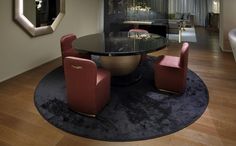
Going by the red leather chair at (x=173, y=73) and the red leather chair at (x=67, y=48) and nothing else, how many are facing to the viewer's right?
1

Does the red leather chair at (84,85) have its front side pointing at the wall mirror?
no

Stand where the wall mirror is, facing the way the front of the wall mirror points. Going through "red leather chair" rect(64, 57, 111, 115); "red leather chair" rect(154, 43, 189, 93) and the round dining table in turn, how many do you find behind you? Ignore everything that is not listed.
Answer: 0

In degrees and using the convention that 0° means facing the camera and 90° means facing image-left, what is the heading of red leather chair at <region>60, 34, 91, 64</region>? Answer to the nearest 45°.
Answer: approximately 270°

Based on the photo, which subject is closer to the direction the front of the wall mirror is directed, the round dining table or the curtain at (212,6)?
the round dining table

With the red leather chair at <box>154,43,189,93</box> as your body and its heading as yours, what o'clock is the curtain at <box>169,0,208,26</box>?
The curtain is roughly at 3 o'clock from the red leather chair.

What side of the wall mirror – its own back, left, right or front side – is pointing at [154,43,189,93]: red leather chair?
front

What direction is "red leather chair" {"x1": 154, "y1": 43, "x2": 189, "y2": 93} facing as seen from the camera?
to the viewer's left

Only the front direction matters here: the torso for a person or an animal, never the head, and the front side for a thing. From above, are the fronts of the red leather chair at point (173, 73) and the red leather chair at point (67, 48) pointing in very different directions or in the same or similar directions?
very different directions

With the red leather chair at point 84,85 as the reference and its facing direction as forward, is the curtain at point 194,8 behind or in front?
in front

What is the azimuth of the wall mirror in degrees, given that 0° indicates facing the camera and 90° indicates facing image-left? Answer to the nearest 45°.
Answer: approximately 315°

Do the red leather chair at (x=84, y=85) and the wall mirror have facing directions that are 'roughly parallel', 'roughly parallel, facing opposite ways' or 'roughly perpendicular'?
roughly perpendicular
